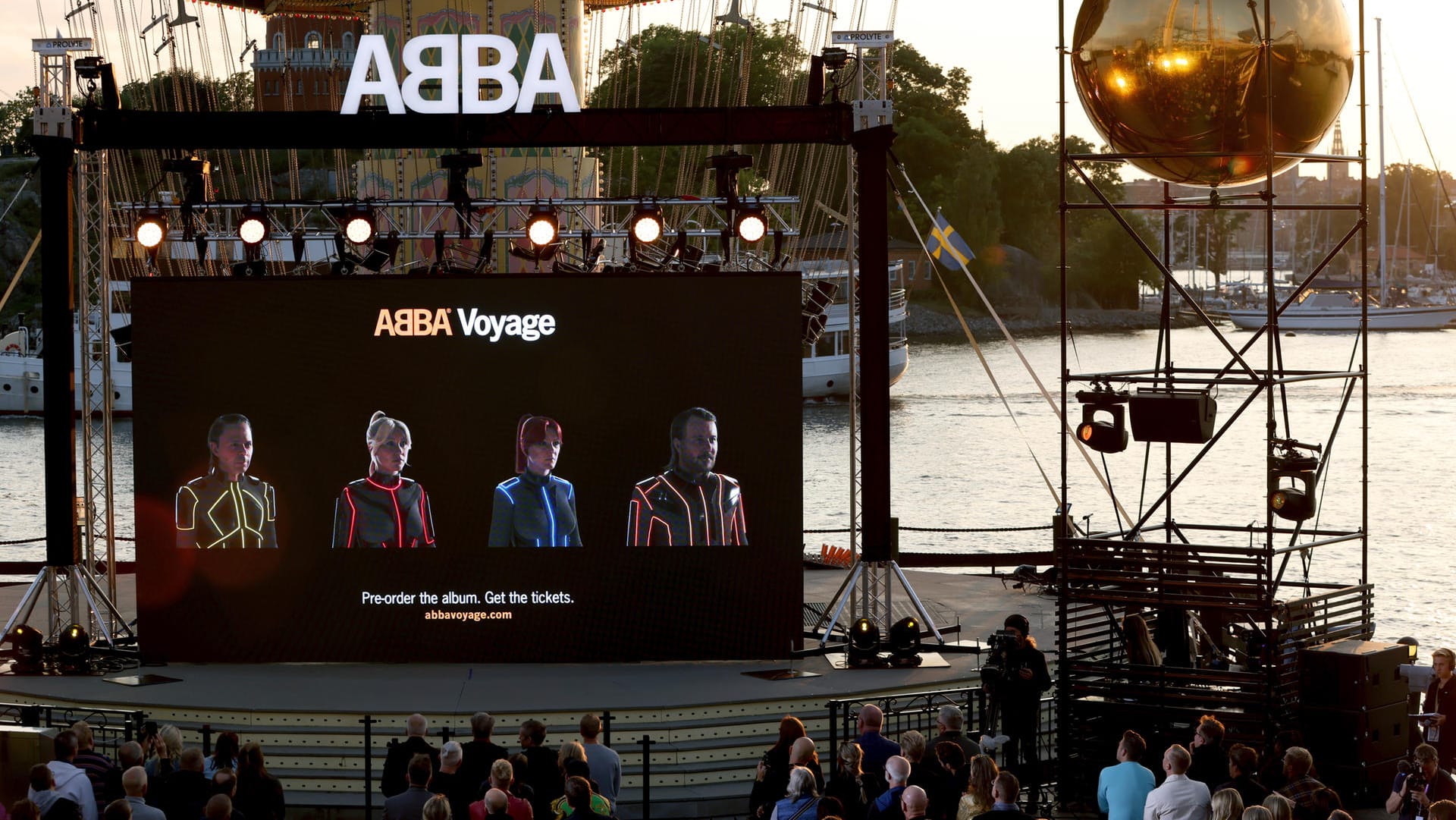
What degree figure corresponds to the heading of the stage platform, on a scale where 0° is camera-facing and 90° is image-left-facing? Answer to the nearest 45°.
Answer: approximately 0°

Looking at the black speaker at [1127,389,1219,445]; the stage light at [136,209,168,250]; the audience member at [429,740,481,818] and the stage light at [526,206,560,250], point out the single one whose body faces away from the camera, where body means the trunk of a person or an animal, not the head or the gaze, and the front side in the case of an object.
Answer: the audience member

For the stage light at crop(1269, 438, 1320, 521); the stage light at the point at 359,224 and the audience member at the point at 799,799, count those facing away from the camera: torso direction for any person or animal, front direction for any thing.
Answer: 1

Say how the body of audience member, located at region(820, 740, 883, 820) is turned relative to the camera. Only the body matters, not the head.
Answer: away from the camera

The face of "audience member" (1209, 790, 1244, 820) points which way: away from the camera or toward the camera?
away from the camera

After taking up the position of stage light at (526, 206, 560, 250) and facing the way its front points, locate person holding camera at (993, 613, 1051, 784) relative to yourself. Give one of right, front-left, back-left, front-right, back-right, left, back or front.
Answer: front-left

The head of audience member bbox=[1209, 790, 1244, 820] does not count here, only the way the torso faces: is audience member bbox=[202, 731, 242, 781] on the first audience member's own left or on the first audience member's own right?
on the first audience member's own left

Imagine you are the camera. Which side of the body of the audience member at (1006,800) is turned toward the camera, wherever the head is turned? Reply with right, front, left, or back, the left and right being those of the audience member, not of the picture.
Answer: back

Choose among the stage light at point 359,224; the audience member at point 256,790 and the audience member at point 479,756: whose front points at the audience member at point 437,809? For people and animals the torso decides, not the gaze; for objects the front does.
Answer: the stage light

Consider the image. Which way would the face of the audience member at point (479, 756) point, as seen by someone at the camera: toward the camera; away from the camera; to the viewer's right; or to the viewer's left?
away from the camera

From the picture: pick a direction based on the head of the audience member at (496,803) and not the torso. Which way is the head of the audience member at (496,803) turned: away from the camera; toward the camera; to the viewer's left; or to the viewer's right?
away from the camera

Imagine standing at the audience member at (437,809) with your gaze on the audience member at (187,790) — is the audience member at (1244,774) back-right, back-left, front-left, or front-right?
back-right

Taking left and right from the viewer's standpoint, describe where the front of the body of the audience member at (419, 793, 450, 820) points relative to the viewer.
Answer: facing away from the viewer

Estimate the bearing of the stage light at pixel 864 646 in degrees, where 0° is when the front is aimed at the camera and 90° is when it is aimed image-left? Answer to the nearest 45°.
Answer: approximately 0°

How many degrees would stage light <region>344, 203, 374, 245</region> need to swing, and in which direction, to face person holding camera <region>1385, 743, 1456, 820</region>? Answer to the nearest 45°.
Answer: approximately 45° to its left

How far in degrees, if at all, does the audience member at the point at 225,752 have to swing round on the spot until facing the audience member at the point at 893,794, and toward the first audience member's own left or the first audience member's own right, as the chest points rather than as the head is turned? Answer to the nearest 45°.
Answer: approximately 135° to the first audience member's own right

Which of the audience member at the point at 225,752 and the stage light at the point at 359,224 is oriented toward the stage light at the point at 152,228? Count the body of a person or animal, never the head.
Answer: the audience member

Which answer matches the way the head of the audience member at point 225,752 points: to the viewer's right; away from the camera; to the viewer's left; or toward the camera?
away from the camera
